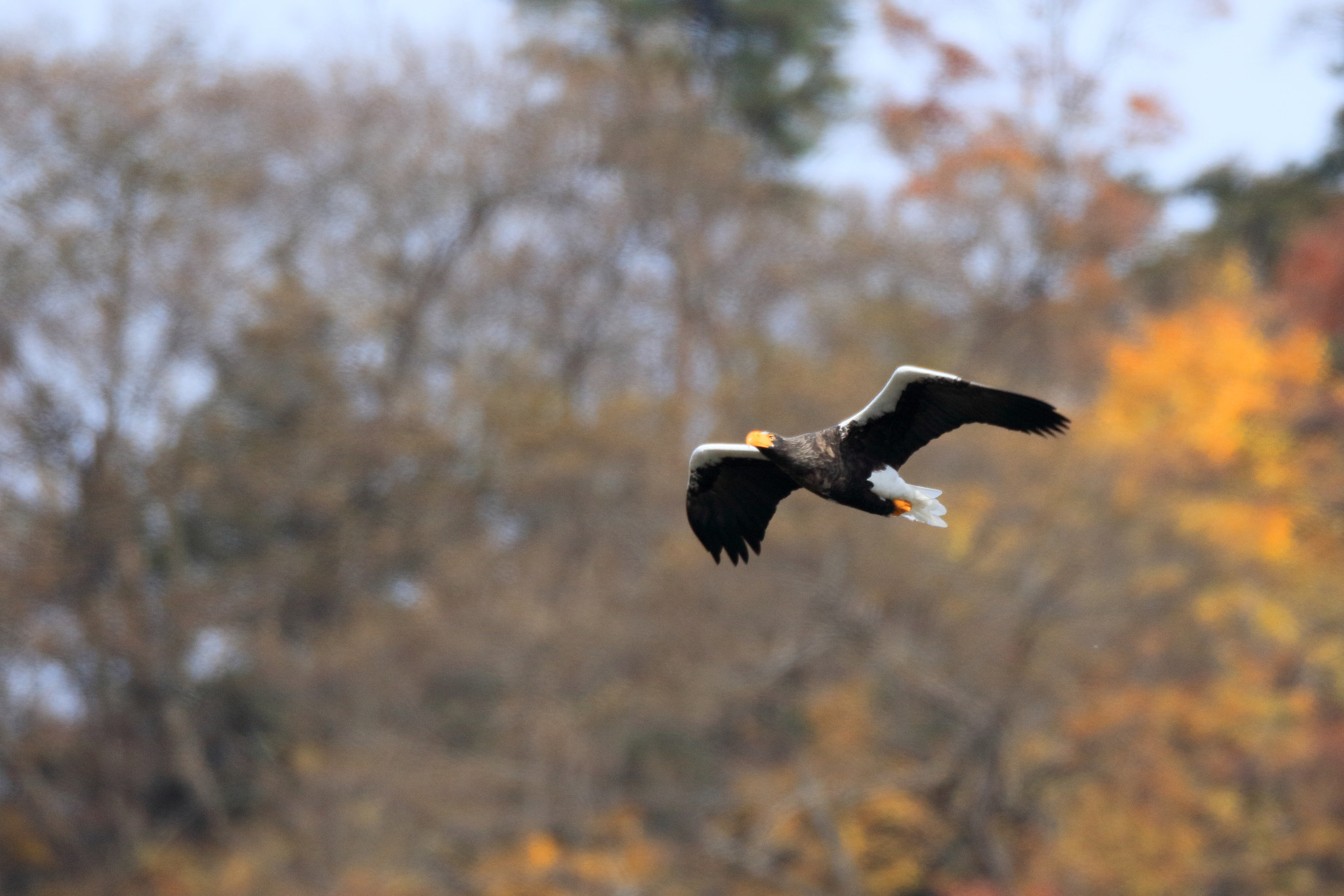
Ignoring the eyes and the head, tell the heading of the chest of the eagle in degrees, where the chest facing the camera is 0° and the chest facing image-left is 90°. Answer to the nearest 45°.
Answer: approximately 45°
